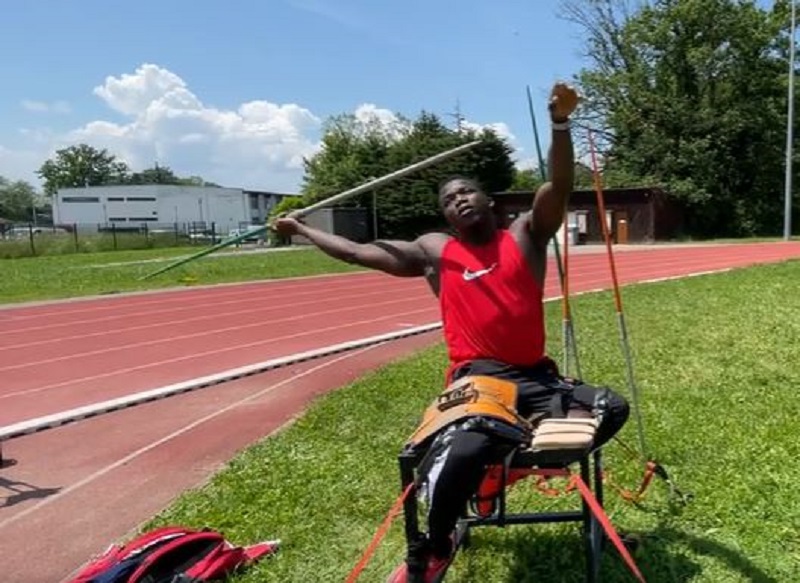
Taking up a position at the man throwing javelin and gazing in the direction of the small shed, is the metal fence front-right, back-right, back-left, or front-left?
front-left

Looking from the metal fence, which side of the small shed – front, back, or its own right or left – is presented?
right

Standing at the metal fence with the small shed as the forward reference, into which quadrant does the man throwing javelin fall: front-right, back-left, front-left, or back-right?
front-right

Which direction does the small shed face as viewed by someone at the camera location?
facing the viewer

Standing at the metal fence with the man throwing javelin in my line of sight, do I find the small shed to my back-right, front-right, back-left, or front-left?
front-left

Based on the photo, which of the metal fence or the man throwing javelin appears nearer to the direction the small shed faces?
the man throwing javelin

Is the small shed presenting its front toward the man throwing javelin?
yes
